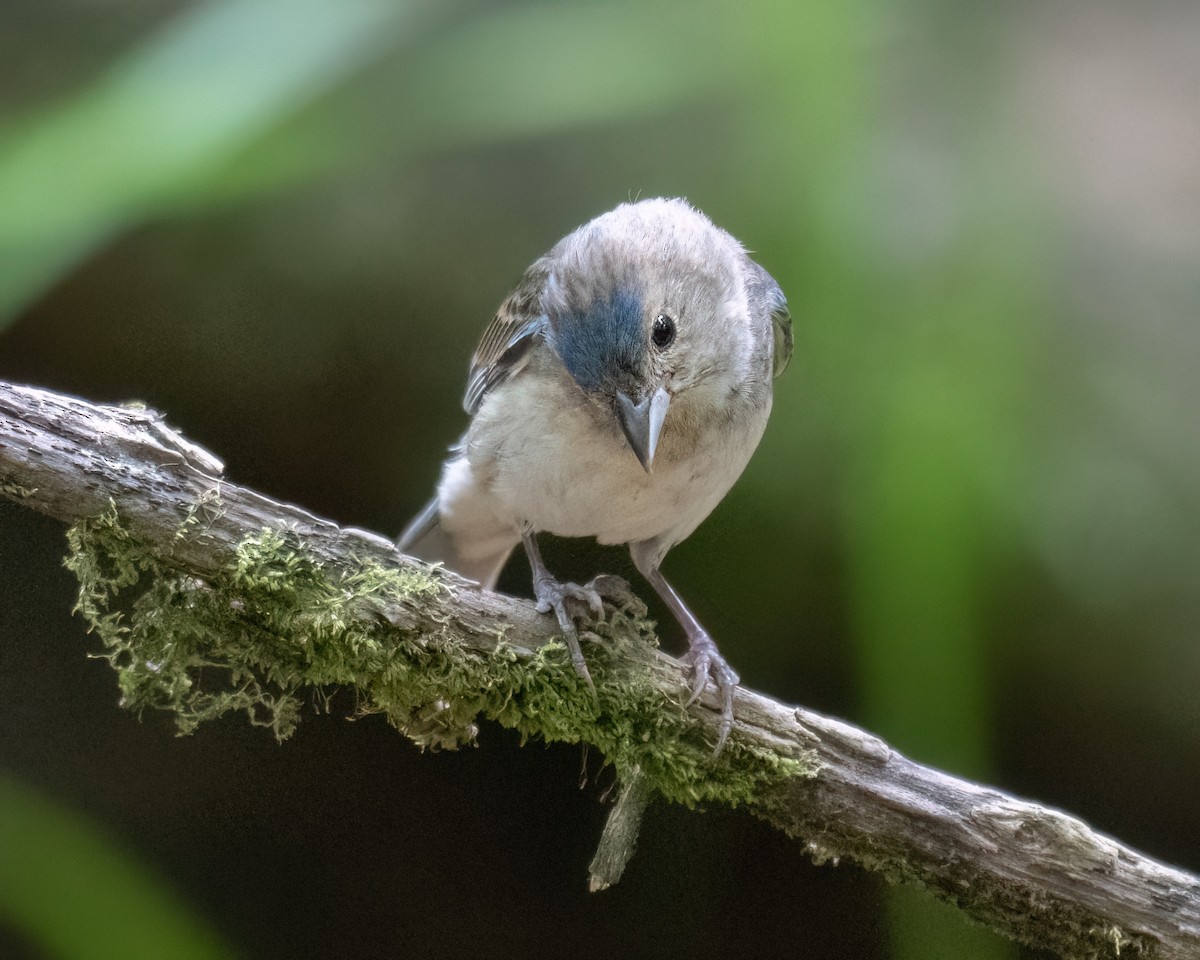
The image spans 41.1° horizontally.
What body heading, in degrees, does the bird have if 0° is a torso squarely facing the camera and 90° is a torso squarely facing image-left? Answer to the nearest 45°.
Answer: approximately 315°
